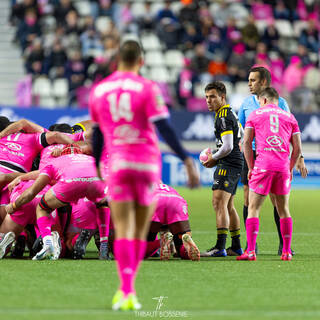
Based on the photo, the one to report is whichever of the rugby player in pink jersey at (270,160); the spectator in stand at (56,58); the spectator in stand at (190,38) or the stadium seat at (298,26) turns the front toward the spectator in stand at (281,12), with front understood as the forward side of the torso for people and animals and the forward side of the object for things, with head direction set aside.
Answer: the rugby player in pink jersey

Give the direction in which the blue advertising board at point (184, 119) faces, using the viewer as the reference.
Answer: facing the viewer

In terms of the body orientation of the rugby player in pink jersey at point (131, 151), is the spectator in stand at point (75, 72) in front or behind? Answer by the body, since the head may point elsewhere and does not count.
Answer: in front

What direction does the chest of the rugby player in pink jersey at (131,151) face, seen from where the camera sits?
away from the camera

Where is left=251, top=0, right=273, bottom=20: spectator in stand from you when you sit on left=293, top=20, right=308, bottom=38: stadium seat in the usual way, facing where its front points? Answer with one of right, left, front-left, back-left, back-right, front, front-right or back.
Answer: right

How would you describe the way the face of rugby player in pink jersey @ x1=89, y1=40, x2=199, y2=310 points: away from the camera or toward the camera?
away from the camera

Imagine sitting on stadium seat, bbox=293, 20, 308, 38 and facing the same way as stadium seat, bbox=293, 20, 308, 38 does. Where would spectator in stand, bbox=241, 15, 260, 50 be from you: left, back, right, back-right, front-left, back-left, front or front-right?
front-right

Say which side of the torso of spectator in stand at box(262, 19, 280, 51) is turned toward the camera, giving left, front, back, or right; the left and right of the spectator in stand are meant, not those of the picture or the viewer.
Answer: front

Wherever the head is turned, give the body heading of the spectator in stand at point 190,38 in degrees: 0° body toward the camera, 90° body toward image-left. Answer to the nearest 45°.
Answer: approximately 0°

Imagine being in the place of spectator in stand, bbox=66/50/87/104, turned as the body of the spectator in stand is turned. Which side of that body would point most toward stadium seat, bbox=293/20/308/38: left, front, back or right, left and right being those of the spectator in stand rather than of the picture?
left

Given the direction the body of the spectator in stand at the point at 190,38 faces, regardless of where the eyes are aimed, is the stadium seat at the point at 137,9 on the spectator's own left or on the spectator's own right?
on the spectator's own right

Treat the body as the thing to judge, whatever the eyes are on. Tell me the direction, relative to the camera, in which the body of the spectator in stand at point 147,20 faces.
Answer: toward the camera

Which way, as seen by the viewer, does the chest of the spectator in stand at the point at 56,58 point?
toward the camera

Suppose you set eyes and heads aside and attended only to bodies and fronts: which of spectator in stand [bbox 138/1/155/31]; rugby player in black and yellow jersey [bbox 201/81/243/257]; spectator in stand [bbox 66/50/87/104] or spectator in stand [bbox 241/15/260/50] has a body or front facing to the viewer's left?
the rugby player in black and yellow jersey
